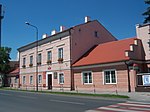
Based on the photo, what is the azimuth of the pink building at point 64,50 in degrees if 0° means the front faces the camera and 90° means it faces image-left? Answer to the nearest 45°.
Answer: approximately 45°

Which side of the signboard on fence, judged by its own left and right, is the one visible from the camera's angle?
front

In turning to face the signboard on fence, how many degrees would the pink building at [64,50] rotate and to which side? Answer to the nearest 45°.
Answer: approximately 90° to its left

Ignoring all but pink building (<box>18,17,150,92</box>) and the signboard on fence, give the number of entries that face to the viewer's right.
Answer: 0

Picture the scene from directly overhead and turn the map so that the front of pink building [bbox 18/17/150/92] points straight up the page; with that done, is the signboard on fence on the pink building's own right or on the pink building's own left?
on the pink building's own left
